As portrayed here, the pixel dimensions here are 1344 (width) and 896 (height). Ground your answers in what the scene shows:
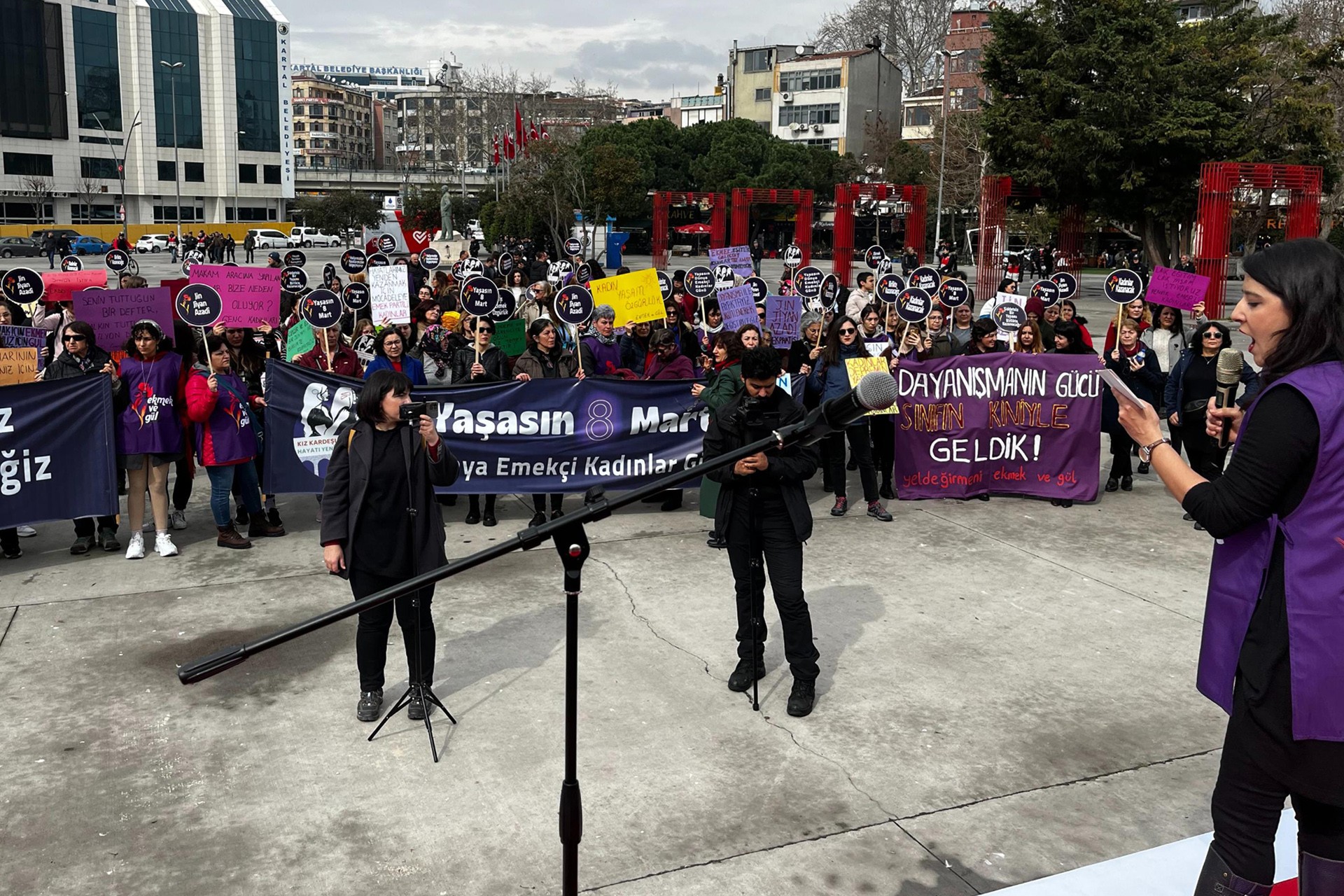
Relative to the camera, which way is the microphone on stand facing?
to the viewer's right

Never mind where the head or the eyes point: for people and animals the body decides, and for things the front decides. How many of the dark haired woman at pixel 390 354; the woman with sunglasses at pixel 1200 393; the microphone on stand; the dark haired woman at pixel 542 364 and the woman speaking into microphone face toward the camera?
3

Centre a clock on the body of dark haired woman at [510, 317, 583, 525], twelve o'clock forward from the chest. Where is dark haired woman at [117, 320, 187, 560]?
dark haired woman at [117, 320, 187, 560] is roughly at 2 o'clock from dark haired woman at [510, 317, 583, 525].

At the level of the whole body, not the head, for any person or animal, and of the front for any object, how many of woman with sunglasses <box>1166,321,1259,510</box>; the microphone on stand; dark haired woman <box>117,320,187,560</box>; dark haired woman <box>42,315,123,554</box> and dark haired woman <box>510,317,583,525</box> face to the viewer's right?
1

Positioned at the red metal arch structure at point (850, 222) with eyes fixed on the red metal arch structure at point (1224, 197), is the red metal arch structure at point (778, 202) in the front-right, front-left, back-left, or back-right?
back-right

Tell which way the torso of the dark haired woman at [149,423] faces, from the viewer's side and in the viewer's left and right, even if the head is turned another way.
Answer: facing the viewer

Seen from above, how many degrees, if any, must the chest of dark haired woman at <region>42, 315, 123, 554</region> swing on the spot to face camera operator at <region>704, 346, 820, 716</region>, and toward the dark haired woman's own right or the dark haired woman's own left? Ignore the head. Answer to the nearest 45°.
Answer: approximately 45° to the dark haired woman's own left

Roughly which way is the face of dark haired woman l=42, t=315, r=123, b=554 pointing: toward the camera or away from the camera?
toward the camera

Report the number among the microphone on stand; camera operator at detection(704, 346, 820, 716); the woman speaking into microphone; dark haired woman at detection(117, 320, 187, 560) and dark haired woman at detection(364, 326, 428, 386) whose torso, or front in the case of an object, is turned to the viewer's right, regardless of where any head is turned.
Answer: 1

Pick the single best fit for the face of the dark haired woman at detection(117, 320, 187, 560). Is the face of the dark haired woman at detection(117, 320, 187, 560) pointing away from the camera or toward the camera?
toward the camera

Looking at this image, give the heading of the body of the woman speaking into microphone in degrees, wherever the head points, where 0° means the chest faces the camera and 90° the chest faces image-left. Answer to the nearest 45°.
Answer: approximately 90°

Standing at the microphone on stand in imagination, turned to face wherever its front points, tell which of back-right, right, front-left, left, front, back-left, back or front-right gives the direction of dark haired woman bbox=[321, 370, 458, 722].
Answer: back-left
